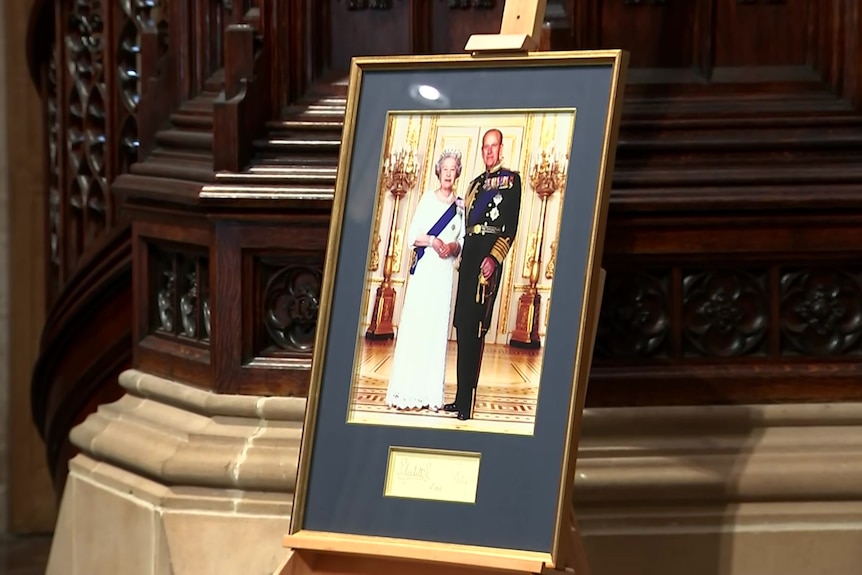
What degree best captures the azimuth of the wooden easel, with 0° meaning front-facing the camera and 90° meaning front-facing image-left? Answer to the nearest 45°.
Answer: approximately 45°

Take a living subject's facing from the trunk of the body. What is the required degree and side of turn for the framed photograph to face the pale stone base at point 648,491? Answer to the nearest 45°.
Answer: approximately 180°

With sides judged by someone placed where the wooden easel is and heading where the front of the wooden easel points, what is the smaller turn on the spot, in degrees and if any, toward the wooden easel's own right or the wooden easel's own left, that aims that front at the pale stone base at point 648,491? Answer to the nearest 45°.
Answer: approximately 180°

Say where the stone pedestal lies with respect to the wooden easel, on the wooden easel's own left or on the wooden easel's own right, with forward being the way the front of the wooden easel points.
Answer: on the wooden easel's own right
